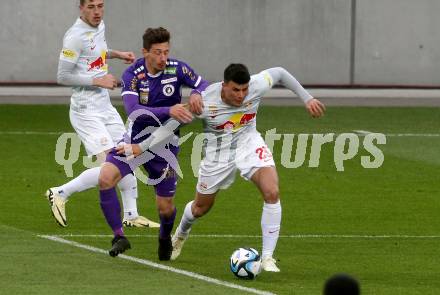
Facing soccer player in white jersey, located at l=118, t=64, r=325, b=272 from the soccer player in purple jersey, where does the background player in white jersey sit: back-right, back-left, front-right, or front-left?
back-left

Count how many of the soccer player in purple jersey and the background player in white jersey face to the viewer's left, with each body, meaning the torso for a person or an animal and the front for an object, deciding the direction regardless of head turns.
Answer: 0

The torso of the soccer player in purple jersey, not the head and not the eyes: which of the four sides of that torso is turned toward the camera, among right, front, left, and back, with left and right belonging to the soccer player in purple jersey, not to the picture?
front

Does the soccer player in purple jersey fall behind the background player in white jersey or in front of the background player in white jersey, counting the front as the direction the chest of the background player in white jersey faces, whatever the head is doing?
in front

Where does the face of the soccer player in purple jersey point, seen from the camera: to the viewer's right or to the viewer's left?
to the viewer's right

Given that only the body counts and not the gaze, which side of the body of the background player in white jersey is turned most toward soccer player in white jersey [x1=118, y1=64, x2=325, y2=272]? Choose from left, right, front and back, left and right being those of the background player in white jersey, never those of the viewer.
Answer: front

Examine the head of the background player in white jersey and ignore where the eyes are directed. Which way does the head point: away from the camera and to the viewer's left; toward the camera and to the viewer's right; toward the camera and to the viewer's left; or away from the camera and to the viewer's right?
toward the camera and to the viewer's right

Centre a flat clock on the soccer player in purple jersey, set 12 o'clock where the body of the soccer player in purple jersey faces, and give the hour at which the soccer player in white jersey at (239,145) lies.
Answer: The soccer player in white jersey is roughly at 10 o'clock from the soccer player in purple jersey.

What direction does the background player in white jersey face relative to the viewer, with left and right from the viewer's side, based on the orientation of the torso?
facing the viewer and to the right of the viewer

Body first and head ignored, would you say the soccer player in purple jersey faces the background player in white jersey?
no
